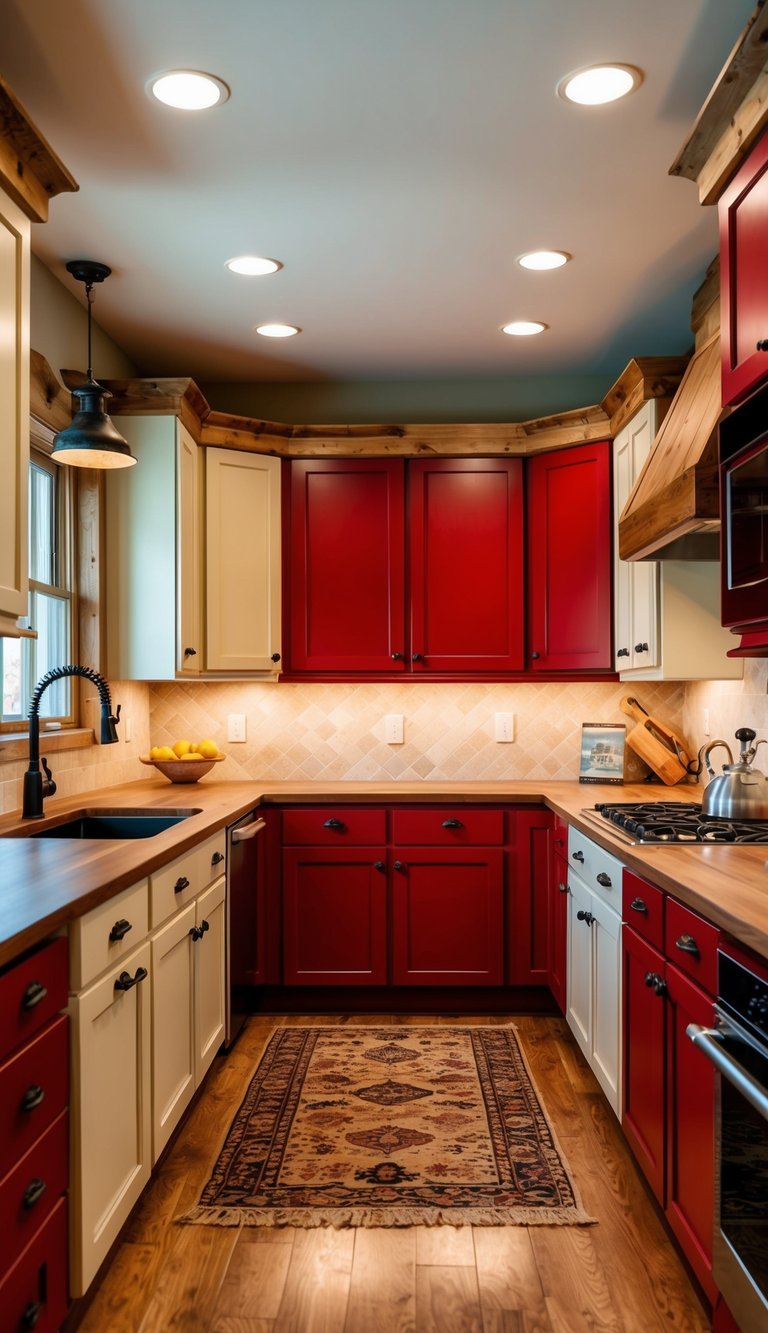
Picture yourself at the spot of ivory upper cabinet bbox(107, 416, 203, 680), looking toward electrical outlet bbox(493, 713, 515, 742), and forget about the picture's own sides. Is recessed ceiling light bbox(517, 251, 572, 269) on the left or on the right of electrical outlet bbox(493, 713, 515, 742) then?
right

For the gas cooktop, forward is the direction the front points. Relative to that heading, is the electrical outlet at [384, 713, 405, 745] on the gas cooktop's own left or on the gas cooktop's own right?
on the gas cooktop's own right

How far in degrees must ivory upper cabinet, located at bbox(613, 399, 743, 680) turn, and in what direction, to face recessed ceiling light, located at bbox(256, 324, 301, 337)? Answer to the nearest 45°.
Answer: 0° — it already faces it

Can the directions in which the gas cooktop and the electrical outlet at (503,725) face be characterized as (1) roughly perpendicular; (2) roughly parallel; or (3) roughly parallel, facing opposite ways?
roughly perpendicular

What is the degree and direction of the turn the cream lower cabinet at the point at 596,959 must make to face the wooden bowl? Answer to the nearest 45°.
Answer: approximately 45° to its right

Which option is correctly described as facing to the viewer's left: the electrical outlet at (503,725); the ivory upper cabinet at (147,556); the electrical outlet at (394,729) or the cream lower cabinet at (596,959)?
the cream lower cabinet

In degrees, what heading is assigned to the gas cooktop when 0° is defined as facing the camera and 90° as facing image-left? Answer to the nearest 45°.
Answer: approximately 90°

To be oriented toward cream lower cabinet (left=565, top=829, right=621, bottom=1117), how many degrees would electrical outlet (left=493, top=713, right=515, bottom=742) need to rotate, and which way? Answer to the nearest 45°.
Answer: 0° — it already faces it

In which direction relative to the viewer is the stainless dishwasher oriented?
to the viewer's right

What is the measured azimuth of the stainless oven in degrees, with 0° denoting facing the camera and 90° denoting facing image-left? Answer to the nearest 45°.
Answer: approximately 90°

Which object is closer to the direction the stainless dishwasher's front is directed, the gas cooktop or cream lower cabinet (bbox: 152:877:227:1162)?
the gas cooktop

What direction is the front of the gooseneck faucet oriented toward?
to the viewer's right

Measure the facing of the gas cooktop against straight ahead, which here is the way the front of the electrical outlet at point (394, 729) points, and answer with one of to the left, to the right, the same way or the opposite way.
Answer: to the right
